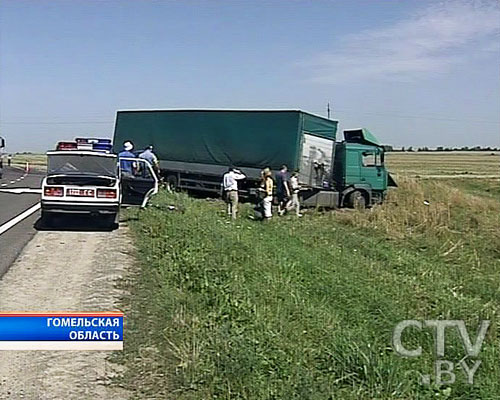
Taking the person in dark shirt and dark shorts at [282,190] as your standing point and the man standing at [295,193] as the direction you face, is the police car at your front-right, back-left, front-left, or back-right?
back-right

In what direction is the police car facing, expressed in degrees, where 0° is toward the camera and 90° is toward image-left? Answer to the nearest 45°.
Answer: approximately 180°

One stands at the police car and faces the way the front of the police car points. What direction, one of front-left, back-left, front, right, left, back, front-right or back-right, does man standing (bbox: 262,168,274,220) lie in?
front-right

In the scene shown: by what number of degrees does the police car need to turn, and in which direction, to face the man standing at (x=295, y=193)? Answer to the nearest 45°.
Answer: approximately 45° to its right
